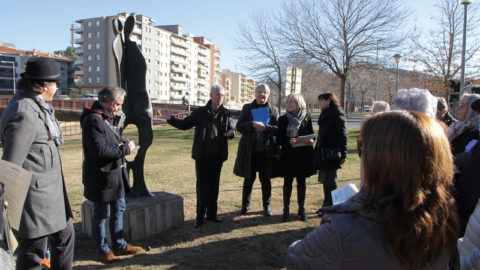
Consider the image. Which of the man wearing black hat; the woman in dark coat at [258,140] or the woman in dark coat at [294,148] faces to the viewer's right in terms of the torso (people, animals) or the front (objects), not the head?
the man wearing black hat

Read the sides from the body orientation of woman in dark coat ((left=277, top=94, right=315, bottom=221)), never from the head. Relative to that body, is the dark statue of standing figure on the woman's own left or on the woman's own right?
on the woman's own right

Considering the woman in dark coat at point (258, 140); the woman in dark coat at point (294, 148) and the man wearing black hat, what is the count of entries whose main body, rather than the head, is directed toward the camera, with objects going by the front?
2

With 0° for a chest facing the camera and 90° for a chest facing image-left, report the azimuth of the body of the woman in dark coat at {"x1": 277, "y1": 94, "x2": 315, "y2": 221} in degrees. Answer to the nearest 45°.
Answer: approximately 0°

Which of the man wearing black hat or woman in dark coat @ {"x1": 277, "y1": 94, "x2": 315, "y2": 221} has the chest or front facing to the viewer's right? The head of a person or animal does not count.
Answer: the man wearing black hat

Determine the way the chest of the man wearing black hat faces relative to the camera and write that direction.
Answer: to the viewer's right

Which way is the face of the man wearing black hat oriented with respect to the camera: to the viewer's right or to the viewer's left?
to the viewer's right

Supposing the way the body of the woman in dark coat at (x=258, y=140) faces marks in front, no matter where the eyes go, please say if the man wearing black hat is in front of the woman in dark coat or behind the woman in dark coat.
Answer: in front

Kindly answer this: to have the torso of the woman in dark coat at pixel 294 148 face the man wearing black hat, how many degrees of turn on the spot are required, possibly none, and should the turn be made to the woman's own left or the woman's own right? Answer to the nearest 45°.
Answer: approximately 45° to the woman's own right

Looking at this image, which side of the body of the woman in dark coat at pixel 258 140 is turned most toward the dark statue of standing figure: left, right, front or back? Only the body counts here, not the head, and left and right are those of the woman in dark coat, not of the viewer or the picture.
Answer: right
